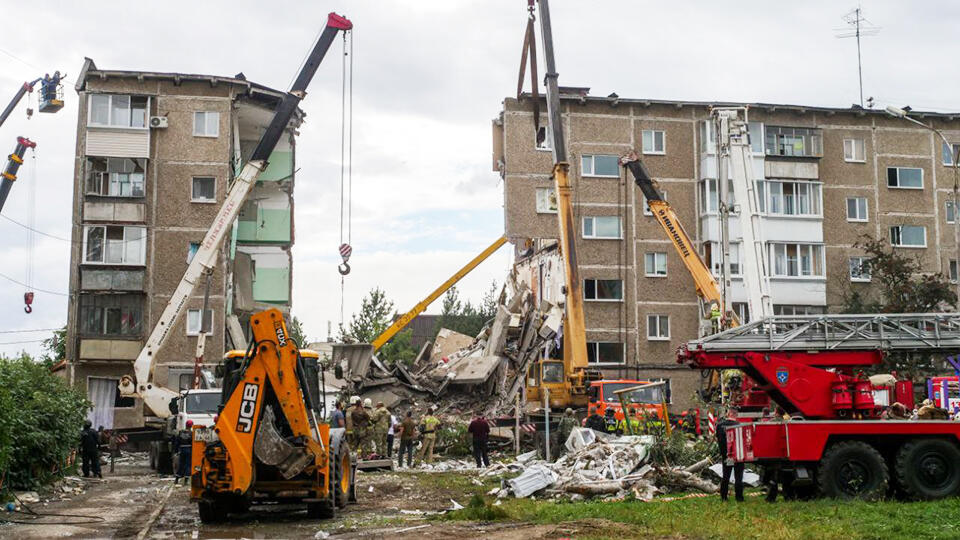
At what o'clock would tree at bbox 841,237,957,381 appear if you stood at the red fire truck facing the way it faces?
The tree is roughly at 9 o'clock from the red fire truck.

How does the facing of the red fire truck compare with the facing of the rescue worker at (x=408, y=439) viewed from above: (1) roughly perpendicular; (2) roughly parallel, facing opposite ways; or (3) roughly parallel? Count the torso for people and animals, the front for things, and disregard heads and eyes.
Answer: roughly perpendicular

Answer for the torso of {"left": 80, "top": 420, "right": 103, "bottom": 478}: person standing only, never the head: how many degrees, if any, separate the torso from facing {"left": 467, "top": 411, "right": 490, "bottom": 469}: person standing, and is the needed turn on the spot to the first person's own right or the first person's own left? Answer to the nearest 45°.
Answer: approximately 90° to the first person's own right

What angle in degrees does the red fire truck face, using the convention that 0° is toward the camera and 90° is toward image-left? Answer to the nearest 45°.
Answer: approximately 270°

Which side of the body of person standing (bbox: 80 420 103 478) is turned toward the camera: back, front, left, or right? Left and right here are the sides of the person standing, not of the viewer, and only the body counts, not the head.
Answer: back

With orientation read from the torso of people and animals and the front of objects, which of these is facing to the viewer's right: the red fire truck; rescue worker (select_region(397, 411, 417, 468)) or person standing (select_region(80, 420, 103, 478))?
the red fire truck

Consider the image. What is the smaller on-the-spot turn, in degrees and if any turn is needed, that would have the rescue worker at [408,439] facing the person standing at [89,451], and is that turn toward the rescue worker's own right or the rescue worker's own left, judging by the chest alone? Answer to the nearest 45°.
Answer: approximately 90° to the rescue worker's own left

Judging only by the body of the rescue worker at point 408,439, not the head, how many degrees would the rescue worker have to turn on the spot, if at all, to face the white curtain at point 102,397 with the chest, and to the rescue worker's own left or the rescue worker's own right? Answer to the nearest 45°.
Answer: approximately 45° to the rescue worker's own left

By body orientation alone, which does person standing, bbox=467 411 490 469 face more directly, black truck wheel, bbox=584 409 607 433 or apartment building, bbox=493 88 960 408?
the apartment building

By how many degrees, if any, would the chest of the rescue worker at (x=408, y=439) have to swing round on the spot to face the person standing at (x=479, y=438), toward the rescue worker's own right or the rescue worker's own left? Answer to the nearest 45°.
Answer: approximately 135° to the rescue worker's own right

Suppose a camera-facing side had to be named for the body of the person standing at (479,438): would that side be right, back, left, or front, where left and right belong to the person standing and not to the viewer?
back

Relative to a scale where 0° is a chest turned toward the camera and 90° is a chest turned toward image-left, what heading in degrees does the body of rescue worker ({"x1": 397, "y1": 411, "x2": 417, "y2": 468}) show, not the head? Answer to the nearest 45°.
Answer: approximately 180°
